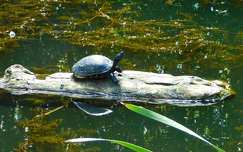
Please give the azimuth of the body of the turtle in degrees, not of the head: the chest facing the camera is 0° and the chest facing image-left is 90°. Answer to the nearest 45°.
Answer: approximately 270°
